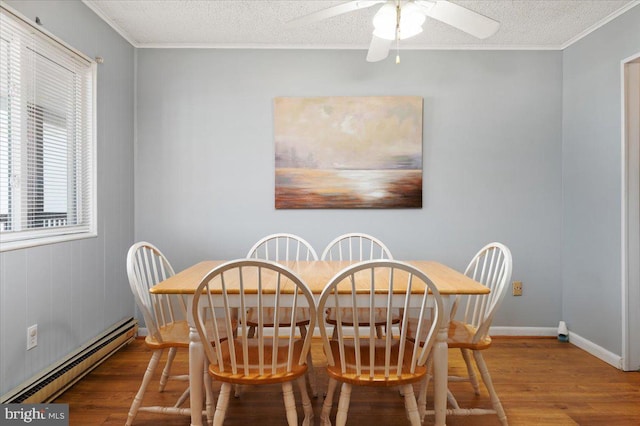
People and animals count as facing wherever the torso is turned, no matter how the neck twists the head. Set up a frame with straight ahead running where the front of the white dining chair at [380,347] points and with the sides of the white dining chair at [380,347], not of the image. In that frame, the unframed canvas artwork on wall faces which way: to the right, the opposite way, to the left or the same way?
the opposite way

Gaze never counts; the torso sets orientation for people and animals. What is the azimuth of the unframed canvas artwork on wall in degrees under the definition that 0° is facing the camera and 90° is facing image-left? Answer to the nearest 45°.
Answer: approximately 0°

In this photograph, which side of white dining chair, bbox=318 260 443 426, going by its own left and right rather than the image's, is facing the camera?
back

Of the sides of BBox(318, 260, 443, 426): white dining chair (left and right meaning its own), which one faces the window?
left

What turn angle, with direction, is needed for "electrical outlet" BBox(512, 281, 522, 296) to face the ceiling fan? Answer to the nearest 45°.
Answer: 0° — it already faces it

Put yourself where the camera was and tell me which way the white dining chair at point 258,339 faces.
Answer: facing away from the viewer

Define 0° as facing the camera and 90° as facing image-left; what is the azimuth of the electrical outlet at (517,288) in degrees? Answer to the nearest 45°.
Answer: approximately 0°

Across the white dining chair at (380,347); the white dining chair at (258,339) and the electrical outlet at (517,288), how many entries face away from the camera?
2

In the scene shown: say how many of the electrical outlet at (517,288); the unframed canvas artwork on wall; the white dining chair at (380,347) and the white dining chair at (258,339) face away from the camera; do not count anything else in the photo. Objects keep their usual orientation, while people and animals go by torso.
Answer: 2

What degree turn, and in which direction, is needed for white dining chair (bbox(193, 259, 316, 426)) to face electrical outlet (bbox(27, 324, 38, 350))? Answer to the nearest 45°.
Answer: approximately 45° to its left
